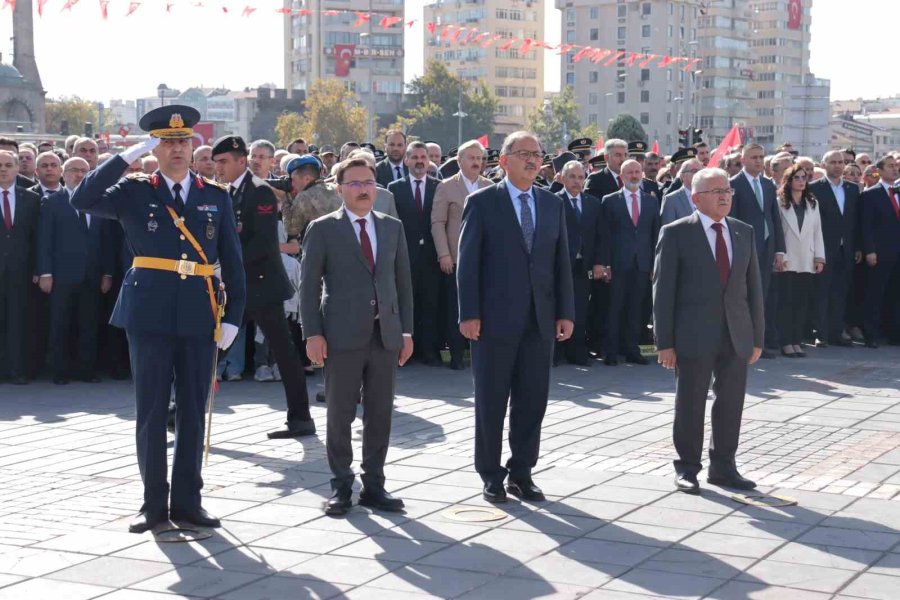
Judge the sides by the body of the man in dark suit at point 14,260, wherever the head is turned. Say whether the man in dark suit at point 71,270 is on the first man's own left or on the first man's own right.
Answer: on the first man's own left

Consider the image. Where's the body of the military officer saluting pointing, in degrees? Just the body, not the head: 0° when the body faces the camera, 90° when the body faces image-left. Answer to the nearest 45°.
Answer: approximately 0°

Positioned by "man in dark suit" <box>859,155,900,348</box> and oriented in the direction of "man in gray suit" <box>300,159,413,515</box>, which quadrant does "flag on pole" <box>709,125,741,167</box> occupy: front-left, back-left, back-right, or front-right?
back-right

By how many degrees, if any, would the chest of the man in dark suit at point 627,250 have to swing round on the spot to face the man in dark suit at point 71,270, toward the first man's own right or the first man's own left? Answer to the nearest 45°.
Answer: approximately 45° to the first man's own right

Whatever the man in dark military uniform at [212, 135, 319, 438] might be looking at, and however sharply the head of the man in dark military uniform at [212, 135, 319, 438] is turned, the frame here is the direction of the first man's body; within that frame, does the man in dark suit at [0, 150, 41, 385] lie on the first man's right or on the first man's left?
on the first man's right

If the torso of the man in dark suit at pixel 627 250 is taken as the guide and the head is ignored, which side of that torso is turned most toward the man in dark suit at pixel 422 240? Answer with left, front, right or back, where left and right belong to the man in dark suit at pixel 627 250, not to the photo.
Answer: right

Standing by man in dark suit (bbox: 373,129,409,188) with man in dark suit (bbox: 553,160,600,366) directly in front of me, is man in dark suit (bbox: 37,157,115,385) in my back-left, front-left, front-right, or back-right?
back-right

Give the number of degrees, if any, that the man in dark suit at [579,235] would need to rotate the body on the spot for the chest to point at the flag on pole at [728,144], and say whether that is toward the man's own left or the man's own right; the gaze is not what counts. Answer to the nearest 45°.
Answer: approximately 180°
